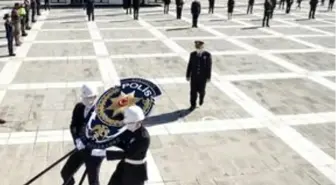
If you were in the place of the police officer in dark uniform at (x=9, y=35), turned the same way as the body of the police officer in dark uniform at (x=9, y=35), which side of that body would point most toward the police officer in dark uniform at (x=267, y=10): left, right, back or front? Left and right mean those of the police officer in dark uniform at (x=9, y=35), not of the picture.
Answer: front

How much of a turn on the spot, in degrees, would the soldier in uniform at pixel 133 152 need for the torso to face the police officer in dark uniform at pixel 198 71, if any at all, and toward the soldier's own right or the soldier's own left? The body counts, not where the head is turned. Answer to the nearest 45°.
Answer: approximately 90° to the soldier's own right

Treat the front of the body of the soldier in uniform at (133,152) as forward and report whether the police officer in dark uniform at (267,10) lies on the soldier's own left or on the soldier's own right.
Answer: on the soldier's own right

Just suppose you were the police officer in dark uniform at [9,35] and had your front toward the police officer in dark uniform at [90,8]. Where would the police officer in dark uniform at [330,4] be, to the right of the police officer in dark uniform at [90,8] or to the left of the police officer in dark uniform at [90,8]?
right

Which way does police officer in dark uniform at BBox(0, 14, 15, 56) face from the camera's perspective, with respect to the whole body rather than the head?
to the viewer's right

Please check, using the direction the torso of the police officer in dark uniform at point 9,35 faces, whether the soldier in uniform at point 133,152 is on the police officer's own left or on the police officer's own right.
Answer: on the police officer's own right

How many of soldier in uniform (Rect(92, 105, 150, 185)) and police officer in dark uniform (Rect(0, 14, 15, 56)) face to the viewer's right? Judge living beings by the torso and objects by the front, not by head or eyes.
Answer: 1

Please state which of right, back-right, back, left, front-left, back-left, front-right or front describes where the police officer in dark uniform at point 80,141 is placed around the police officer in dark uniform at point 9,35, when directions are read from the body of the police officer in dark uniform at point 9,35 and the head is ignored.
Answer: right

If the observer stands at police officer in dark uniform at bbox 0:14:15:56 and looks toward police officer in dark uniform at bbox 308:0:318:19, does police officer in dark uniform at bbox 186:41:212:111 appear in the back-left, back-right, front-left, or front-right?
front-right

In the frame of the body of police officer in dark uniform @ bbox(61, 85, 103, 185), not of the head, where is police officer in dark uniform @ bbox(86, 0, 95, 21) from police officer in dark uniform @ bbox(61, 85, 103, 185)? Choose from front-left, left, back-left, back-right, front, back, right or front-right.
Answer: back-left
